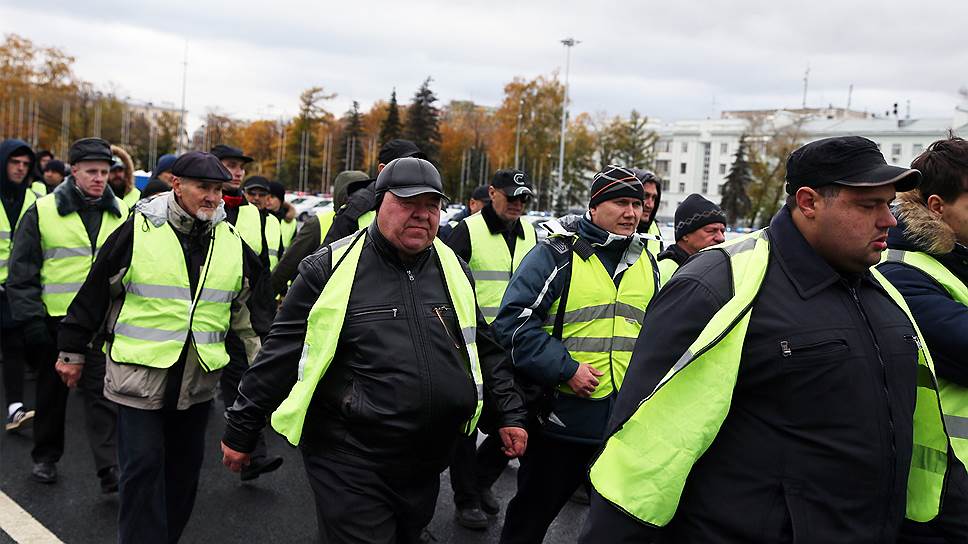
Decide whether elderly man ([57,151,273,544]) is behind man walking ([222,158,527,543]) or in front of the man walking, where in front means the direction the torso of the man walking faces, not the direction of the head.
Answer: behind

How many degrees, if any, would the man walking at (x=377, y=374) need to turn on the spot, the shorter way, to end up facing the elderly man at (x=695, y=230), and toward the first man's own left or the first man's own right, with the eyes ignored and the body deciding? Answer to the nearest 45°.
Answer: approximately 90° to the first man's own left

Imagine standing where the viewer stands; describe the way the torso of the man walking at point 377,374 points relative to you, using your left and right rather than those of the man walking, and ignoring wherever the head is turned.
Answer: facing the viewer and to the right of the viewer

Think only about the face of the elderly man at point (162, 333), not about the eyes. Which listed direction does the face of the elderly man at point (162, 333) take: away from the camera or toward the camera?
toward the camera
